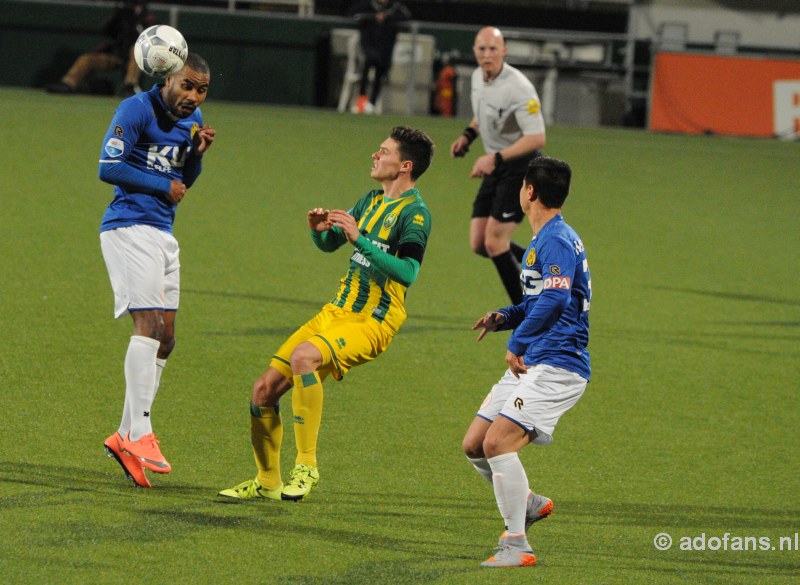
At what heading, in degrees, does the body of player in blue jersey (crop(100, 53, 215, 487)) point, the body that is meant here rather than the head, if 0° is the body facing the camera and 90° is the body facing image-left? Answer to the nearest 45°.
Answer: approximately 315°

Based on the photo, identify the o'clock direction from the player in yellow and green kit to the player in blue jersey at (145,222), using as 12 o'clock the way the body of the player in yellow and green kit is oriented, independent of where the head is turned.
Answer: The player in blue jersey is roughly at 2 o'clock from the player in yellow and green kit.

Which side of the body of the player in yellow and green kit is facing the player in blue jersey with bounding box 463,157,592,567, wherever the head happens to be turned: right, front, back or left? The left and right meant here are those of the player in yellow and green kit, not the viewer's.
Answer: left

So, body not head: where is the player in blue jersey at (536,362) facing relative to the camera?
to the viewer's left

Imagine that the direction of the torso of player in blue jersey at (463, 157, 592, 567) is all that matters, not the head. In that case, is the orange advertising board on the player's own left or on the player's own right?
on the player's own right

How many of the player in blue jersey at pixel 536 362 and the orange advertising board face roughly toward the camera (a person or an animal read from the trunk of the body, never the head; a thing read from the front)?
1

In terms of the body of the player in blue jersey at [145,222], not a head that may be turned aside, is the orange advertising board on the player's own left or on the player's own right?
on the player's own left

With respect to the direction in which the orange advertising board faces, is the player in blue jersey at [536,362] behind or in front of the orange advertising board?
in front

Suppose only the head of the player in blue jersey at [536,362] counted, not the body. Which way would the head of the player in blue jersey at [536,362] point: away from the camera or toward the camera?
away from the camera

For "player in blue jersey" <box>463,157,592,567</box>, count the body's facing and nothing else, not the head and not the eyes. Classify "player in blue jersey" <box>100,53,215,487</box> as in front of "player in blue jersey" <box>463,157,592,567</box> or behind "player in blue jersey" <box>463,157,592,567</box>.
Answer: in front

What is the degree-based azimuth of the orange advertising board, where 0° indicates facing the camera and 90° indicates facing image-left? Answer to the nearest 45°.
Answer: approximately 0°

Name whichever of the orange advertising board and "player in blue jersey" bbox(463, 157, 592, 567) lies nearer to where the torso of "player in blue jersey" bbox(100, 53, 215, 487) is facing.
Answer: the player in blue jersey

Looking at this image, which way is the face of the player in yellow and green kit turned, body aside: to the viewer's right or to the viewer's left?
to the viewer's left
